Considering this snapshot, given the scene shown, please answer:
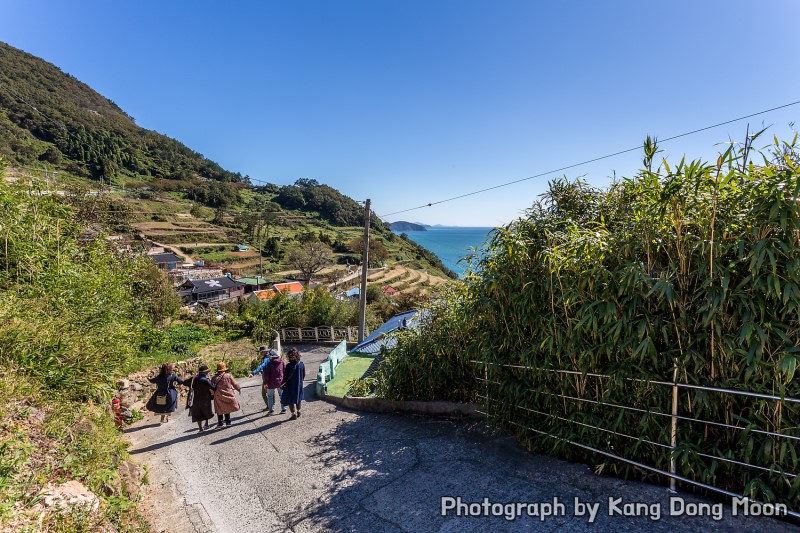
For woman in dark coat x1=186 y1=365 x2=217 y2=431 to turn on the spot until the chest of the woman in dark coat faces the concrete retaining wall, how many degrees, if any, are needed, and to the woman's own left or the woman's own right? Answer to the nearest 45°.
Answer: approximately 135° to the woman's own right

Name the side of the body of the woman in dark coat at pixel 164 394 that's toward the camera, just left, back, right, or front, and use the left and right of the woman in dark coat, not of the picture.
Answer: back

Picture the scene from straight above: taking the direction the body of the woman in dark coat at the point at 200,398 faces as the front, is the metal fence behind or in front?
behind

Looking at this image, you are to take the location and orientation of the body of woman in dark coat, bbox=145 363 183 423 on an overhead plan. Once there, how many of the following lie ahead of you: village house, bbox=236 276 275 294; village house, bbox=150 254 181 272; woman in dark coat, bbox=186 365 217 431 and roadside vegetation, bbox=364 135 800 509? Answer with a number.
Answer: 2

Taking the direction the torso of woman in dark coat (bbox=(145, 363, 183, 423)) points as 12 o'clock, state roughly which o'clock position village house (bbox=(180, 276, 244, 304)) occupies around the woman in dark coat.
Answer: The village house is roughly at 12 o'clock from the woman in dark coat.

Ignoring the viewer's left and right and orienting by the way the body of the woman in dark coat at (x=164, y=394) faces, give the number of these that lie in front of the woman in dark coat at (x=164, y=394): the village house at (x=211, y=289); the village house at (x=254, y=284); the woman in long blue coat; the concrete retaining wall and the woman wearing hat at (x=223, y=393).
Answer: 2

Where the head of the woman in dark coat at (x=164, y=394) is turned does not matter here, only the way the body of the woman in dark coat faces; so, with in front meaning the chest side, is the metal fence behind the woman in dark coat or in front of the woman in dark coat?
behind

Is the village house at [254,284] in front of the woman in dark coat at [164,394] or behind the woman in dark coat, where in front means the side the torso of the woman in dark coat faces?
in front

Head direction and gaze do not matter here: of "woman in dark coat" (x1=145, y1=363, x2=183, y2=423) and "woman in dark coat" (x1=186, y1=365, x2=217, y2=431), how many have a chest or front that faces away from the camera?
2

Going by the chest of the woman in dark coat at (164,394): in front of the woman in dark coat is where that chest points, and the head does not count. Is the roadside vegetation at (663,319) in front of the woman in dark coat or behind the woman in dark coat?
behind

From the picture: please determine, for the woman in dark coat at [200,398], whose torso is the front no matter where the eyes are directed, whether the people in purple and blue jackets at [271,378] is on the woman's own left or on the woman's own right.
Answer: on the woman's own right

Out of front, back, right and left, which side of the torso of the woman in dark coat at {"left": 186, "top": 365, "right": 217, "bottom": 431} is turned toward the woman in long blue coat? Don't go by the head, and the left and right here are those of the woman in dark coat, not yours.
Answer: right

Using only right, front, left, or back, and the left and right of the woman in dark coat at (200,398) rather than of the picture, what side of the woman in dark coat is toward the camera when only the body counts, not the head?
back
